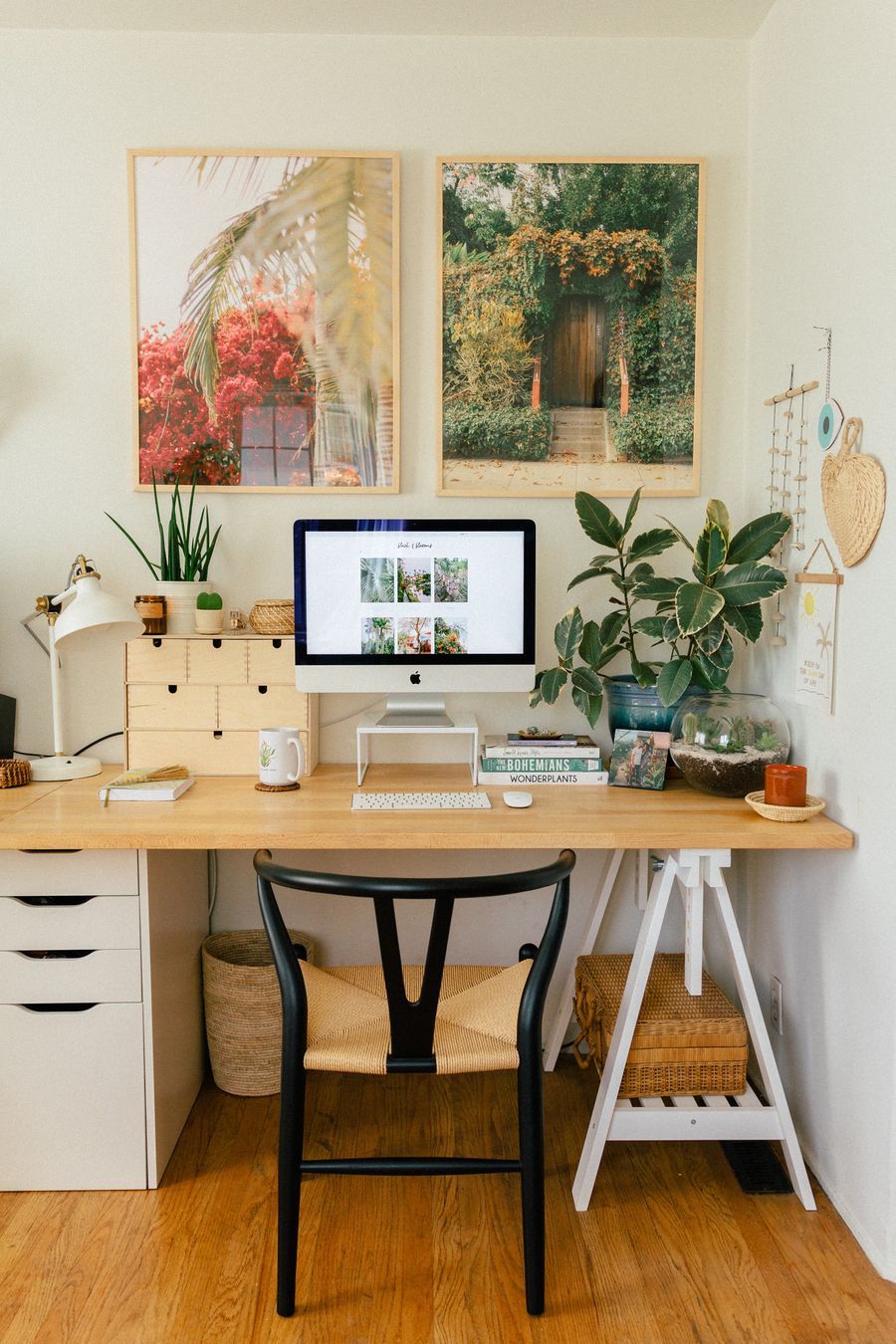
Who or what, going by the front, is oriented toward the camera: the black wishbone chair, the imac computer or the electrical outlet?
the imac computer

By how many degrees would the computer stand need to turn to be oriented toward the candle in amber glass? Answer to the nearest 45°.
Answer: approximately 45° to its left

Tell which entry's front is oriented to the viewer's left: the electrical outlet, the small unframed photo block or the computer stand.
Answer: the electrical outlet

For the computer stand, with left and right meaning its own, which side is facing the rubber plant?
left

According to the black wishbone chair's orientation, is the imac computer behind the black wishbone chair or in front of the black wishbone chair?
in front

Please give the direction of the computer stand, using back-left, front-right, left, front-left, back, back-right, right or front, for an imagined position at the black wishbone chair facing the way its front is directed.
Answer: front

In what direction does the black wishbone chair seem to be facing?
away from the camera

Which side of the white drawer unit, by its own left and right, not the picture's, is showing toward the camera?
front

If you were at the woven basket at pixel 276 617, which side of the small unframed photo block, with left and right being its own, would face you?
right

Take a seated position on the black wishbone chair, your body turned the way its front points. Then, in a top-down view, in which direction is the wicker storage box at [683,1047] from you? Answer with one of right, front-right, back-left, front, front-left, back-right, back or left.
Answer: front-right

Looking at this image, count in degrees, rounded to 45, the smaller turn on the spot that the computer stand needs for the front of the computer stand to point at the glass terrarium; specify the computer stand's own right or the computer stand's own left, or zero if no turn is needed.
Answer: approximately 90° to the computer stand's own left

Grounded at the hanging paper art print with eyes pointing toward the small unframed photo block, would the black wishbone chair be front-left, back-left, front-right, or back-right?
front-left

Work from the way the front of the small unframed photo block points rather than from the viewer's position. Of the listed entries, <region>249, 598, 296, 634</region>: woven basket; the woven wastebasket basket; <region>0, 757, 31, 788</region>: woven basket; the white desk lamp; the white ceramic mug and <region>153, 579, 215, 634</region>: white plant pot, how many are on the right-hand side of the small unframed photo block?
6

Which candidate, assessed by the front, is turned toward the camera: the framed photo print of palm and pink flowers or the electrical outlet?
the framed photo print of palm and pink flowers

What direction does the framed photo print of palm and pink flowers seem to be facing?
toward the camera

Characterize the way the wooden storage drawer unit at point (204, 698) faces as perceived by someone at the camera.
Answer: facing the viewer

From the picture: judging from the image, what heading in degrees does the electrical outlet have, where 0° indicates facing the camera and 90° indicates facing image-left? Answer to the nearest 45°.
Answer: approximately 90°

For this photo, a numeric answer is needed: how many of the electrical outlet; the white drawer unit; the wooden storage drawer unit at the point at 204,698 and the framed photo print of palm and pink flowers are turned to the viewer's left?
1

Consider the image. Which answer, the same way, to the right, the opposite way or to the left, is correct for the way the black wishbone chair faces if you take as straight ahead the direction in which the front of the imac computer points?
the opposite way
